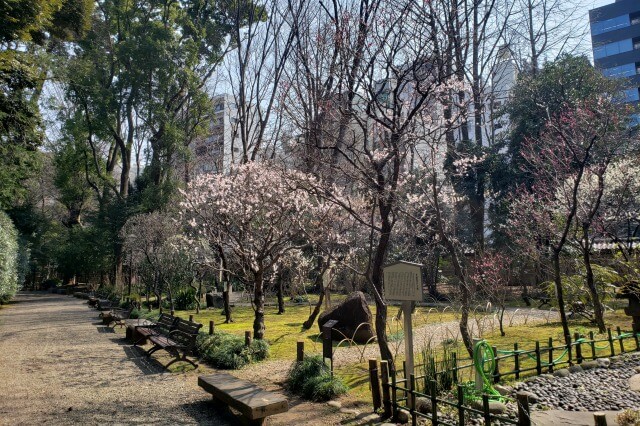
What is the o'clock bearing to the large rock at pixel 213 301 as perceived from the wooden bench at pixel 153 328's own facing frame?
The large rock is roughly at 5 o'clock from the wooden bench.

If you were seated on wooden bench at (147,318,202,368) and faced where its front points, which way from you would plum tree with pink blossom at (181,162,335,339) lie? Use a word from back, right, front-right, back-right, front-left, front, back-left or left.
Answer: back

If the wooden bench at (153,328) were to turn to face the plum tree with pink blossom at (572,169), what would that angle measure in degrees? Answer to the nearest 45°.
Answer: approximately 135° to its left

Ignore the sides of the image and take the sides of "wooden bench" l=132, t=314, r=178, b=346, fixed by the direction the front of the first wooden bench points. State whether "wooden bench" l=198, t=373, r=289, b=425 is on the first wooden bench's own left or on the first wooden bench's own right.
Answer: on the first wooden bench's own left

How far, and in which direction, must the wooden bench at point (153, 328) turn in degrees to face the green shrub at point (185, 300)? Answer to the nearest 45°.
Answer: approximately 135° to its right

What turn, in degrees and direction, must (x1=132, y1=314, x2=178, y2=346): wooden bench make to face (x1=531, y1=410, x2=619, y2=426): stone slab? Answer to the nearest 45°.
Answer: approximately 90° to its left
